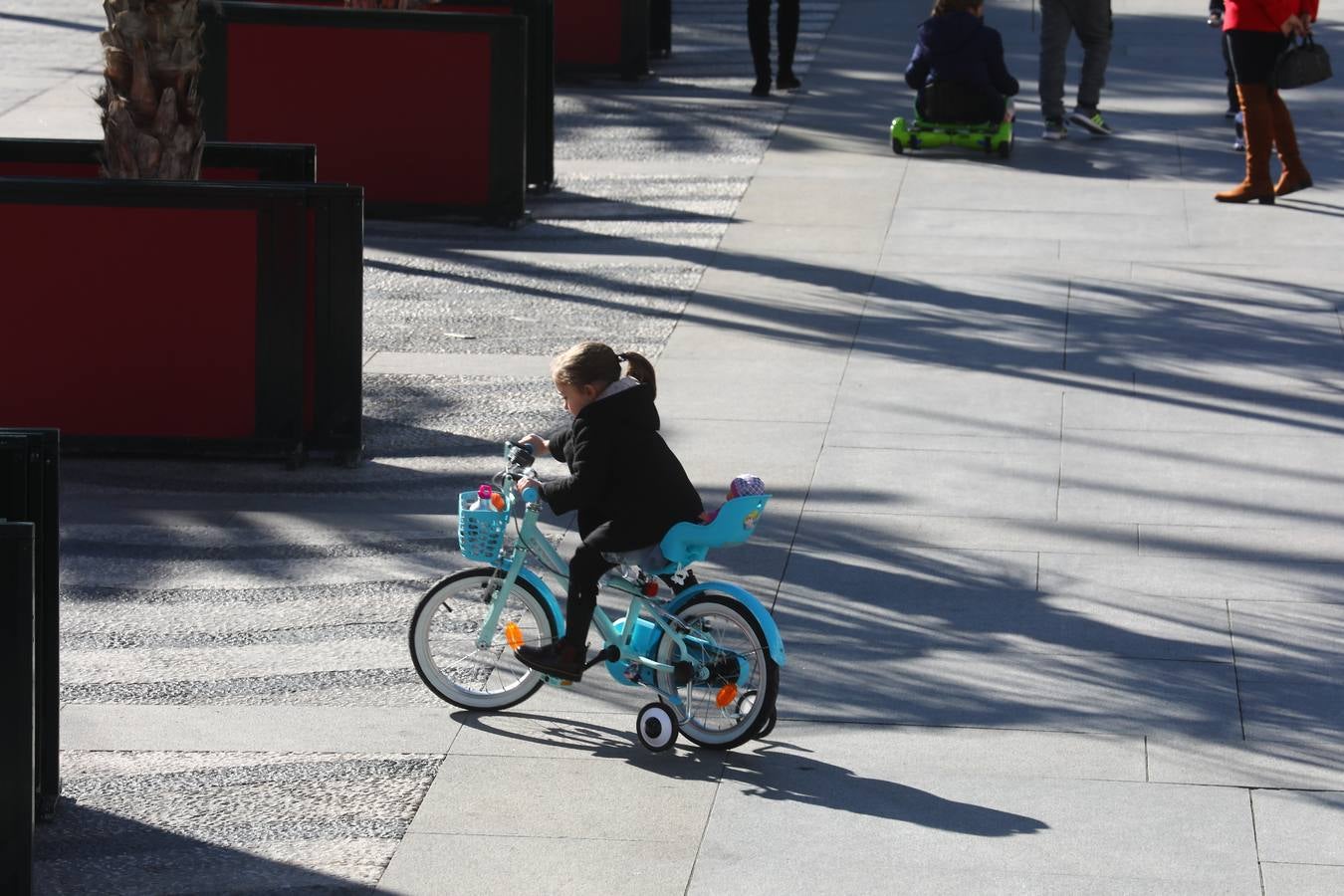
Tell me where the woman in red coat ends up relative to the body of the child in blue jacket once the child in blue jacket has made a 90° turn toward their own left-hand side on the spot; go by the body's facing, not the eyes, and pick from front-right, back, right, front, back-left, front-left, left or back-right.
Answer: back-left

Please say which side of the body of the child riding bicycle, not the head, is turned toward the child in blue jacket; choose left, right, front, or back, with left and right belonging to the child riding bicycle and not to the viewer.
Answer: right

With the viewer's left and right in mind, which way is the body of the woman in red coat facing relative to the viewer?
facing to the left of the viewer

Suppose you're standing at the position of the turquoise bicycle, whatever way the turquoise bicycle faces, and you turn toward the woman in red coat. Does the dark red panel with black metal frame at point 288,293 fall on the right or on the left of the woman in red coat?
left

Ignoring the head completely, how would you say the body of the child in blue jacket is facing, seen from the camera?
away from the camera

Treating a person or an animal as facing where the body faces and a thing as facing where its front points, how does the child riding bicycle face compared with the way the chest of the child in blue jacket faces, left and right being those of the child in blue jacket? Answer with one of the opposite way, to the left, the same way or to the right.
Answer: to the left

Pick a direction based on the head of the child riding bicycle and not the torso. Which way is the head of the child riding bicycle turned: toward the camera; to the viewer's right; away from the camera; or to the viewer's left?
to the viewer's left

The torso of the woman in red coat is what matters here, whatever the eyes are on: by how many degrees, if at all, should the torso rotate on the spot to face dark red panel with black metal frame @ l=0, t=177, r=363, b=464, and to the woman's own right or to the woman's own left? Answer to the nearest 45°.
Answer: approximately 45° to the woman's own left

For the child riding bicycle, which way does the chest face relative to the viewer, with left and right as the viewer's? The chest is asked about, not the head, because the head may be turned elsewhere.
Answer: facing to the left of the viewer

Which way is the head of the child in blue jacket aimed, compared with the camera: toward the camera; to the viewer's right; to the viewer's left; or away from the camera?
away from the camera

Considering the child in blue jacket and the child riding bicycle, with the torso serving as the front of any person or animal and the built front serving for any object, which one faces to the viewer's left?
the child riding bicycle

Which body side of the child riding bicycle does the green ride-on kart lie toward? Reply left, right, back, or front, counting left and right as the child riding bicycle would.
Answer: right
